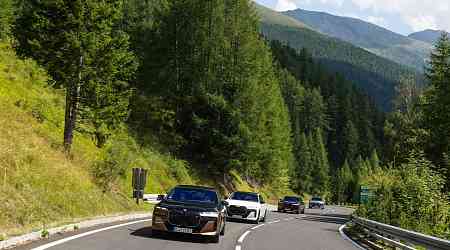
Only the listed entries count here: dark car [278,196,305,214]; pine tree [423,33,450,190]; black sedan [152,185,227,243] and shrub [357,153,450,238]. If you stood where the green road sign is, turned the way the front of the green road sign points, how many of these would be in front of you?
2

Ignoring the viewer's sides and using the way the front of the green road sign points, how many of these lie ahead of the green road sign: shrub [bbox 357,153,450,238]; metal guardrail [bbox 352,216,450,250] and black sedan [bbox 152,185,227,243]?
3

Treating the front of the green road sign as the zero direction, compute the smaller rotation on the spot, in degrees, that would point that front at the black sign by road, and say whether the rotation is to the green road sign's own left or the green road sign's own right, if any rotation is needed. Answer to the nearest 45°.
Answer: approximately 45° to the green road sign's own right

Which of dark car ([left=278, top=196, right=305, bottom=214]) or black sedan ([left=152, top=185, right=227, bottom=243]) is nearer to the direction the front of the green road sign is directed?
the black sedan

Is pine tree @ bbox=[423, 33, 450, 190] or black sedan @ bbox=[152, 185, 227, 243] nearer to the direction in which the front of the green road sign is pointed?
the black sedan

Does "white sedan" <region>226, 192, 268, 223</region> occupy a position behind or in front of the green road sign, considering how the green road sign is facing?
in front

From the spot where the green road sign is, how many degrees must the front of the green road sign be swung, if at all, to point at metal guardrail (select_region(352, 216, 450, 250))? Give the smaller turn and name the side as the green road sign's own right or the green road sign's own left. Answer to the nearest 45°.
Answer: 0° — it already faces it

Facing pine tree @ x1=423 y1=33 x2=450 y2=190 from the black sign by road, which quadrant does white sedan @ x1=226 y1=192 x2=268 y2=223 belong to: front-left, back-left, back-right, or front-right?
front-right

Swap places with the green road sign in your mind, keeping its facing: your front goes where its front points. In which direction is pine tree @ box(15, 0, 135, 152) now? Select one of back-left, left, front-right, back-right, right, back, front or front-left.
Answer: front-right

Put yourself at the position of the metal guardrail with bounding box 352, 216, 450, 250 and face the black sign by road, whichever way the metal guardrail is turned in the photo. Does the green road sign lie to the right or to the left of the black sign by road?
right

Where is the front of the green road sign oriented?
toward the camera

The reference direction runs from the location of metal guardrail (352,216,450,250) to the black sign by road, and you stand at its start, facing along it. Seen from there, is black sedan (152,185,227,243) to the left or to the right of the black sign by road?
left

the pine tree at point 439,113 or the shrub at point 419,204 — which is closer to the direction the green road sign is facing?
the shrub

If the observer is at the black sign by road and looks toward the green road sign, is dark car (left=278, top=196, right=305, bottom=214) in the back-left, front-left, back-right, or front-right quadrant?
front-left
